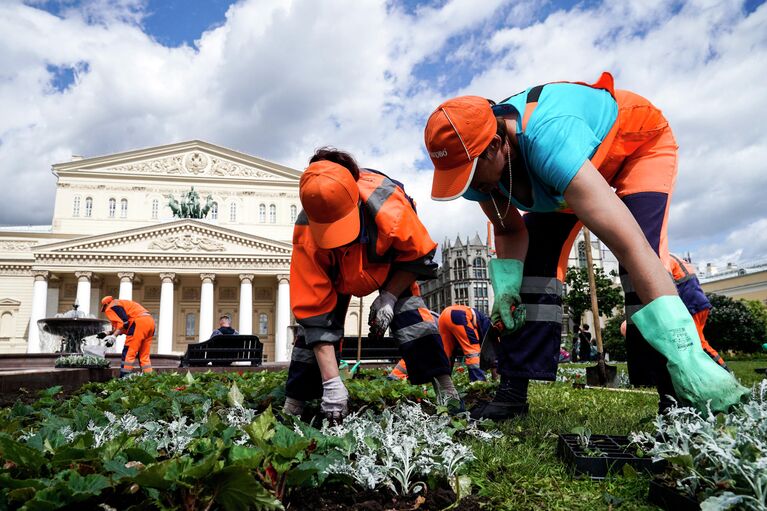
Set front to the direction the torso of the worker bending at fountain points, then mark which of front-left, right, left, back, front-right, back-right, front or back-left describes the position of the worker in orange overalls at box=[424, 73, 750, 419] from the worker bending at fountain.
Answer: left

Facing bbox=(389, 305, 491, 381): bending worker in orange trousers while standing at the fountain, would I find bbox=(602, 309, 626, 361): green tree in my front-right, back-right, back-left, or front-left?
front-left

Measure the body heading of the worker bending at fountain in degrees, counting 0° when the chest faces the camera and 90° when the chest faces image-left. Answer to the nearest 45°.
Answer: approximately 90°

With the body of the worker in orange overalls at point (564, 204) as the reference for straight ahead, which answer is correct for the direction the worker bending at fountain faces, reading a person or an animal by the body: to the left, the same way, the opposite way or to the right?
the same way

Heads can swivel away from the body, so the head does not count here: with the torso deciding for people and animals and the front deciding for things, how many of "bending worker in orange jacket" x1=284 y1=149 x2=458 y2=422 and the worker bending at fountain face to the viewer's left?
1

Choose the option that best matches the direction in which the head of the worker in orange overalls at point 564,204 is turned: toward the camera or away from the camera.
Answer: toward the camera

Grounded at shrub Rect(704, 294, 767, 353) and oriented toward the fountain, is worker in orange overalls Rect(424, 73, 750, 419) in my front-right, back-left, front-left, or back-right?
front-left

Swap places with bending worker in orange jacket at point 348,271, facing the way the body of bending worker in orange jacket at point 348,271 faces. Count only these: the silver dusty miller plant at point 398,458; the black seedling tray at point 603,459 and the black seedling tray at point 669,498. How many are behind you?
0

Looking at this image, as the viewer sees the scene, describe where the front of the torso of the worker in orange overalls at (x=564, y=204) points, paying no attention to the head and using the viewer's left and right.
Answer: facing the viewer and to the left of the viewer

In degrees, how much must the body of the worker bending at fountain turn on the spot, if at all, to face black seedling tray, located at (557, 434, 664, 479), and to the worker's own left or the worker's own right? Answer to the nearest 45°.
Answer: approximately 90° to the worker's own left

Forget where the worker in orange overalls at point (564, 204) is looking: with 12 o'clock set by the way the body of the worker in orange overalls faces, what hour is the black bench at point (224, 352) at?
The black bench is roughly at 3 o'clock from the worker in orange overalls.

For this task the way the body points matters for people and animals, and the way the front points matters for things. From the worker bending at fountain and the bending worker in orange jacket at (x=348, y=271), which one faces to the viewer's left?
the worker bending at fountain

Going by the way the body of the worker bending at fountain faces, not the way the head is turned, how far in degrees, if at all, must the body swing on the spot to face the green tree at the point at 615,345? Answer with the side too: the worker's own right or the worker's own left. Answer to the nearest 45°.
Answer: approximately 180°

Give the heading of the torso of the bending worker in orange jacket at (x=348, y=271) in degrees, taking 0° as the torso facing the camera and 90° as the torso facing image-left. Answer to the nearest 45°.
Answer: approximately 0°

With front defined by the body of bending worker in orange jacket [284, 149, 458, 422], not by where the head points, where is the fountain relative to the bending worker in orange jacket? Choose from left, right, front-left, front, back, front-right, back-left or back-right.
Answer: back-right
